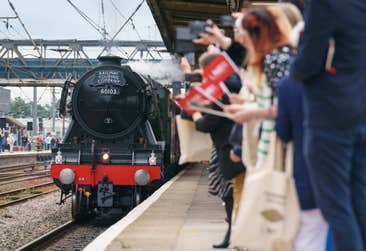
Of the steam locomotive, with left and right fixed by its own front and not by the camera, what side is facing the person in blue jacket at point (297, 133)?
front

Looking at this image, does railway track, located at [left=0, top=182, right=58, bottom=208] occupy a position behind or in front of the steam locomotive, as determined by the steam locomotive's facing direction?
behind

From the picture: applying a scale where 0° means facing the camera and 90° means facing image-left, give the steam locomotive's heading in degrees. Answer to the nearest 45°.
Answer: approximately 0°

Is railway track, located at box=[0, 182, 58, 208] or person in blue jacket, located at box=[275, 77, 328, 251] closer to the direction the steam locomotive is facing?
the person in blue jacket
